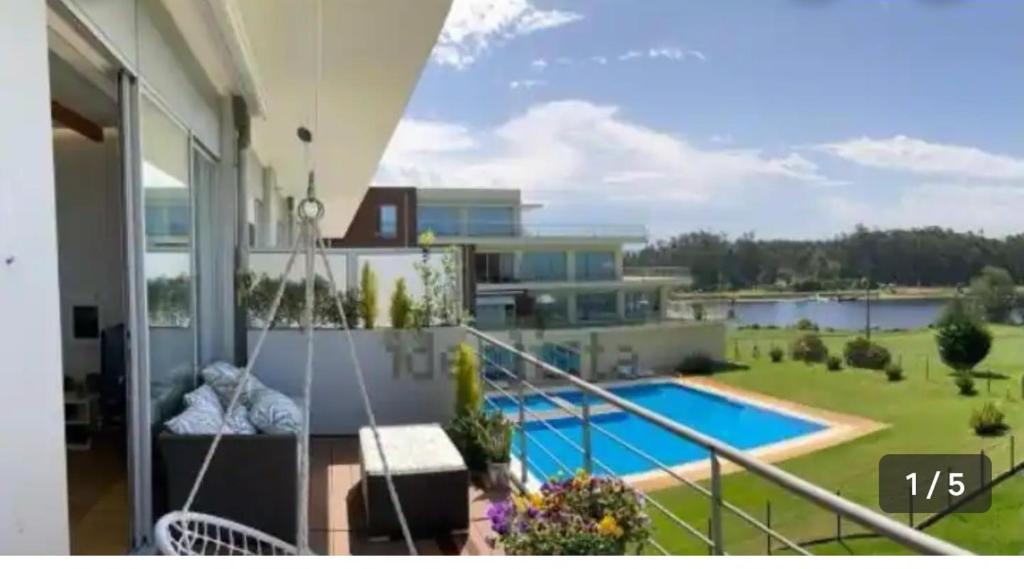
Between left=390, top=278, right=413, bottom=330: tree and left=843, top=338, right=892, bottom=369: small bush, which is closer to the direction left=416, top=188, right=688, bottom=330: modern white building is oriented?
the tree

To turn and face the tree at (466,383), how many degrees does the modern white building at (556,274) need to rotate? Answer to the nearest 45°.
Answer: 0° — it already faces it

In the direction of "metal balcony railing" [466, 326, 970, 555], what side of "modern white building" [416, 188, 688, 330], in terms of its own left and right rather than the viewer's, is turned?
front

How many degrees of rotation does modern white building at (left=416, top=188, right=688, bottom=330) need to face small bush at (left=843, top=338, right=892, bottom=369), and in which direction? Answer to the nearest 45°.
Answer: approximately 90° to its left

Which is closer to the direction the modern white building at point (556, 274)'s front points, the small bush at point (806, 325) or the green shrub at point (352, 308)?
the green shrub

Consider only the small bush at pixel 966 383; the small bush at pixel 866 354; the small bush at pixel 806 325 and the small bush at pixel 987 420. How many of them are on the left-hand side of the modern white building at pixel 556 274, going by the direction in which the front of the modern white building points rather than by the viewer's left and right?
4

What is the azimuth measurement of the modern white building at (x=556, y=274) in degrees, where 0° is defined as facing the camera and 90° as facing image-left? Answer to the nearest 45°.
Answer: approximately 0°

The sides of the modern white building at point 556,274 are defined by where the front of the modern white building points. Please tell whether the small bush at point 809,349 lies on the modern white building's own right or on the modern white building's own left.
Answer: on the modern white building's own left

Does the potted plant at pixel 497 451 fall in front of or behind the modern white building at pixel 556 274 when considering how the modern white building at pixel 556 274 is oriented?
in front

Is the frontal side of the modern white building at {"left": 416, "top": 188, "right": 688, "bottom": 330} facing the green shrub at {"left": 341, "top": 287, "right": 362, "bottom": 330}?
yes

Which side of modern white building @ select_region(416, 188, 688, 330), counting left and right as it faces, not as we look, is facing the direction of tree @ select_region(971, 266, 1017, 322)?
left

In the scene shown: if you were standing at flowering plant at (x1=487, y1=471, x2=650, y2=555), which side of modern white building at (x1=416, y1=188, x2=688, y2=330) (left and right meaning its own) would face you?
front
